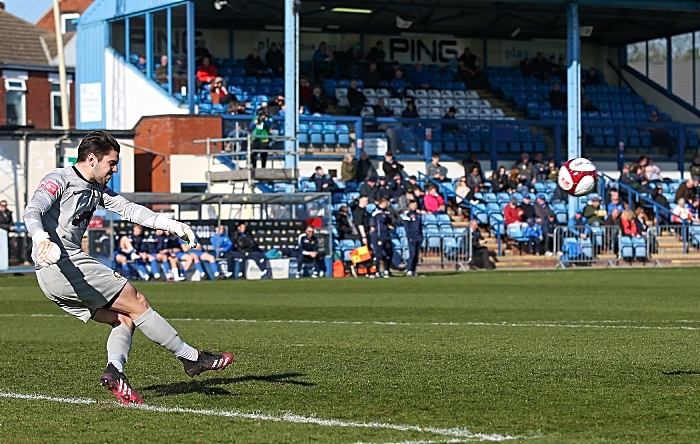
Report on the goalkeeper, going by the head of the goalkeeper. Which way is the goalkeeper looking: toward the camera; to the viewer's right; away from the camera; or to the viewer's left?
to the viewer's right

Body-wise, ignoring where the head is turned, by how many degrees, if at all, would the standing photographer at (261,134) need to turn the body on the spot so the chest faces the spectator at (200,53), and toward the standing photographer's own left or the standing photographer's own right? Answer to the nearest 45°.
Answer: approximately 180°

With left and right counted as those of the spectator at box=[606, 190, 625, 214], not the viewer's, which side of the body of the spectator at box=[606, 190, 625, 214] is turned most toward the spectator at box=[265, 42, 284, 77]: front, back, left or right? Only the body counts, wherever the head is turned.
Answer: right

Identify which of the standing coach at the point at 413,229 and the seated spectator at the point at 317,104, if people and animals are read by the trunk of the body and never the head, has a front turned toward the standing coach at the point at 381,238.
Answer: the seated spectator

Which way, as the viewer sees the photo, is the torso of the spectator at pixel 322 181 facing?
toward the camera

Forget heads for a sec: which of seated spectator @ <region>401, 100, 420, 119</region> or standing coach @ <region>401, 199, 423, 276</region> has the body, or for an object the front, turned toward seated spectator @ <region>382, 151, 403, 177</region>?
seated spectator @ <region>401, 100, 420, 119</region>

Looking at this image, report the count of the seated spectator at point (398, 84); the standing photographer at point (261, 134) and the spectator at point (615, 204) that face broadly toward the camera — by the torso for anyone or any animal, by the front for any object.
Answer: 3

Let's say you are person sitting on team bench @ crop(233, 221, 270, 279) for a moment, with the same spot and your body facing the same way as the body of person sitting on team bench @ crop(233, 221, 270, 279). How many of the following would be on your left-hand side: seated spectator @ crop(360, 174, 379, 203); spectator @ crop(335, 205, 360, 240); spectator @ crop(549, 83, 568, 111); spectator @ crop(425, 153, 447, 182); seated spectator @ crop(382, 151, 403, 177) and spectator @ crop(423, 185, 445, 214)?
6

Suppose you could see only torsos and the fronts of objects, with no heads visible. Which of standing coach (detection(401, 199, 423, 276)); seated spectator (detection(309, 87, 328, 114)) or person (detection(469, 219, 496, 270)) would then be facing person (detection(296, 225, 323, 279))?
the seated spectator

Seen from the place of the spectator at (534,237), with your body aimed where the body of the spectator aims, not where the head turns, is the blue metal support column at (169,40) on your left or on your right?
on your right

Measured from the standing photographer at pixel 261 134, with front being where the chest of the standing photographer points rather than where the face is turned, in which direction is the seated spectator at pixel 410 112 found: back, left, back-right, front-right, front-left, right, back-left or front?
back-left

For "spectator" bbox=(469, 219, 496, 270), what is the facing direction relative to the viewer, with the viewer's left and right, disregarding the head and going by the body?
facing the viewer and to the right of the viewer

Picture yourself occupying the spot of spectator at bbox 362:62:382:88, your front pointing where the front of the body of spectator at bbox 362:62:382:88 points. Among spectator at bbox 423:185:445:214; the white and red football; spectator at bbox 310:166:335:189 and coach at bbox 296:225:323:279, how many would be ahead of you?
4

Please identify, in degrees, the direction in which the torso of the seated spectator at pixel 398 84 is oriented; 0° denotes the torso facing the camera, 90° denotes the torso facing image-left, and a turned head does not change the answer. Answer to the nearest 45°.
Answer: approximately 0°

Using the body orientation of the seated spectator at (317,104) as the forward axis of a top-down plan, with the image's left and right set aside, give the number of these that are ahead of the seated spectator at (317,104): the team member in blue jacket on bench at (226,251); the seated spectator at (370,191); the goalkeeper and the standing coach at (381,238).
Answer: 4

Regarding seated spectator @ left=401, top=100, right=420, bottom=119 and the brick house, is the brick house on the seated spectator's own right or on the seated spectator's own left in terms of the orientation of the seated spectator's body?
on the seated spectator's own right

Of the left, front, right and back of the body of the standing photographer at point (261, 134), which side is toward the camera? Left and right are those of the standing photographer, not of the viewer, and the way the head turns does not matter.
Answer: front

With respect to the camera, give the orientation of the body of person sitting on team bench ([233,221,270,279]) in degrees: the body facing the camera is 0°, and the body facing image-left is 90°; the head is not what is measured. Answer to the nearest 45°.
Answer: approximately 315°

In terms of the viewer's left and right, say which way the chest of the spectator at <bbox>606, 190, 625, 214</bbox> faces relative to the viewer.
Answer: facing the viewer

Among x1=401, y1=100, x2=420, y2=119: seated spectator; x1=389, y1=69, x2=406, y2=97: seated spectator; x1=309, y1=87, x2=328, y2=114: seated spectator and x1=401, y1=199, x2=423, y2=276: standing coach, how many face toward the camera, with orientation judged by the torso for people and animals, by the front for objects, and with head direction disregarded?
4
